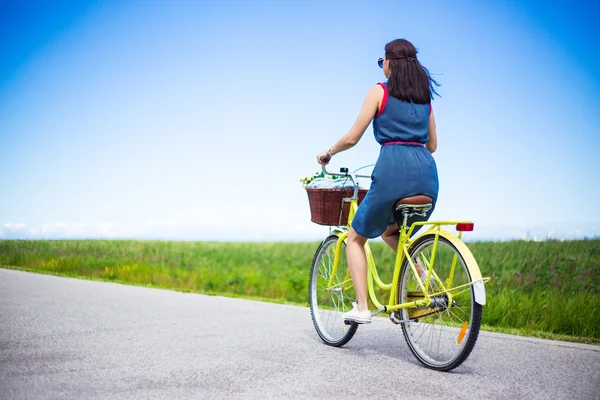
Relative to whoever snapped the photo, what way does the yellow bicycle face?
facing away from the viewer and to the left of the viewer

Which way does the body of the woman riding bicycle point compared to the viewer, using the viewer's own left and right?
facing away from the viewer and to the left of the viewer

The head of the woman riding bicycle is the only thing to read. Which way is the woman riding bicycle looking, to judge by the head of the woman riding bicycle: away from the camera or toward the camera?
away from the camera
